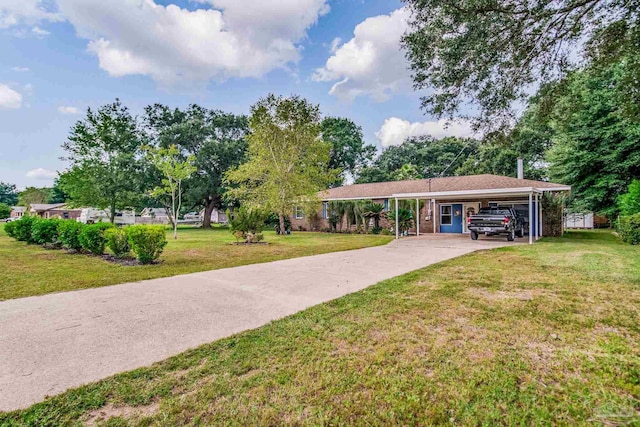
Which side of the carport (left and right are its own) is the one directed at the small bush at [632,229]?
left

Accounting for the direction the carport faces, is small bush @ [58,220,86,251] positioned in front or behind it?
in front

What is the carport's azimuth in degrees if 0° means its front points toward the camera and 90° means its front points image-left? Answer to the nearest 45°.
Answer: approximately 45°

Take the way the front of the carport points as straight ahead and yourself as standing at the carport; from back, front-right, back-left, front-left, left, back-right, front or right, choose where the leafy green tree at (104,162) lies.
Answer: front-right
